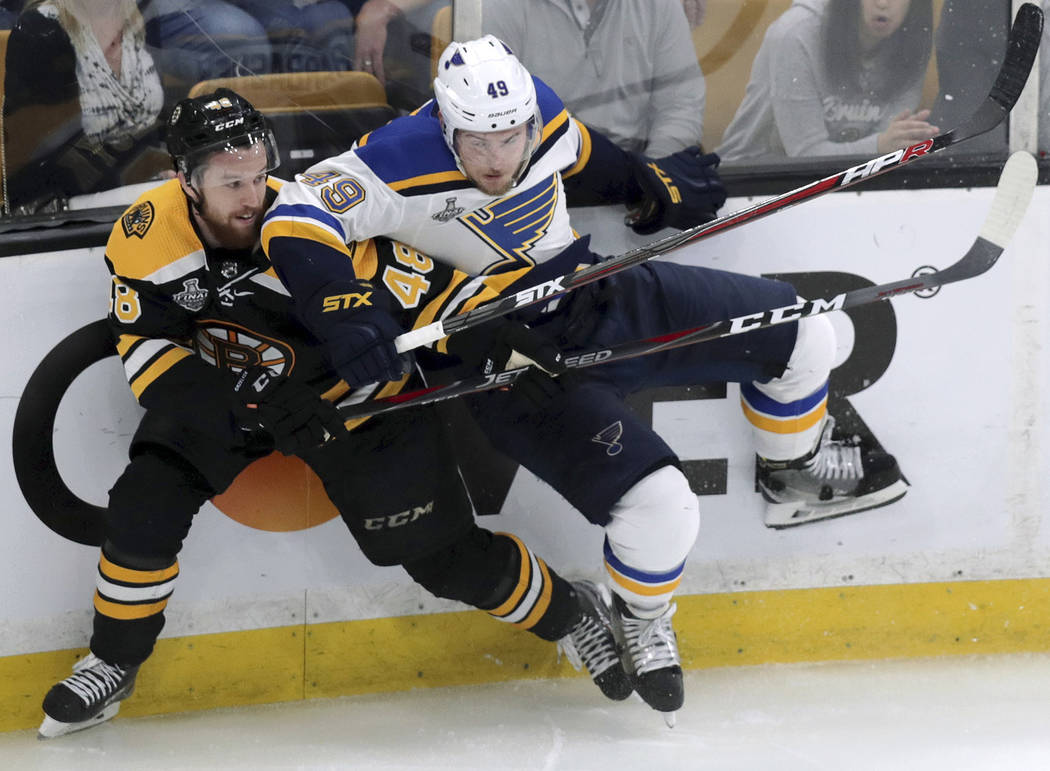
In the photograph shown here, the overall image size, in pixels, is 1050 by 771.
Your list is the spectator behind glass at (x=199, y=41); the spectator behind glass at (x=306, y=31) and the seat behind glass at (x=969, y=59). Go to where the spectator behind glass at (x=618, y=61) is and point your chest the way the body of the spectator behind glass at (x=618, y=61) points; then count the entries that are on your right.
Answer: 2

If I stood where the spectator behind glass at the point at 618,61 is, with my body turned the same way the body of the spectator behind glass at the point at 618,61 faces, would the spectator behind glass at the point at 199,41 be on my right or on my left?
on my right

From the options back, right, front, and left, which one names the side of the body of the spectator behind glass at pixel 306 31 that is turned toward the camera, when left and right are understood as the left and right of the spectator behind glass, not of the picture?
front

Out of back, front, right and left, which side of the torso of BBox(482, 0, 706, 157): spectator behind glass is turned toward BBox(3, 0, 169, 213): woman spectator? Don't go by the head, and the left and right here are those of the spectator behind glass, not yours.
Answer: right

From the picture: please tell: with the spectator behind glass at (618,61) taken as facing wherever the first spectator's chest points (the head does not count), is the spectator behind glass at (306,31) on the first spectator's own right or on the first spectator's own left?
on the first spectator's own right

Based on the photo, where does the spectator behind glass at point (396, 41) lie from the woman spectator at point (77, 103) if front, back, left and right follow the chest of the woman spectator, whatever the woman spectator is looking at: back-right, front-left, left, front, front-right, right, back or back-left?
front-left

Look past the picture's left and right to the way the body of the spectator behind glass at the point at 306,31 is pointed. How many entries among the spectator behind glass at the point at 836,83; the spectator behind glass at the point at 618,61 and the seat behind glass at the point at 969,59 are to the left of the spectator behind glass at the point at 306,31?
3

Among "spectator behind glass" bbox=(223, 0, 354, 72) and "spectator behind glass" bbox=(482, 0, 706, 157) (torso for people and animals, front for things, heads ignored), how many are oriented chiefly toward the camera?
2

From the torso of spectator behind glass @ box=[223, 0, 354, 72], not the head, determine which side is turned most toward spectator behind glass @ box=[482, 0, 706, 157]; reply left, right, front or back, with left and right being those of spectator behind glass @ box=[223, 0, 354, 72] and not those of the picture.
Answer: left

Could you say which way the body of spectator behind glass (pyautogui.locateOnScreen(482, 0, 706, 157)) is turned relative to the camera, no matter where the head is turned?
toward the camera

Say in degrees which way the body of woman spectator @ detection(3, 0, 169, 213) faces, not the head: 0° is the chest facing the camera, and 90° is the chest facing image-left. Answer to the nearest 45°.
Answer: approximately 315°

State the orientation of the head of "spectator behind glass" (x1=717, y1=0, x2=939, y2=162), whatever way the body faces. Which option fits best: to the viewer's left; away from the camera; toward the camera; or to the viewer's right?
toward the camera
